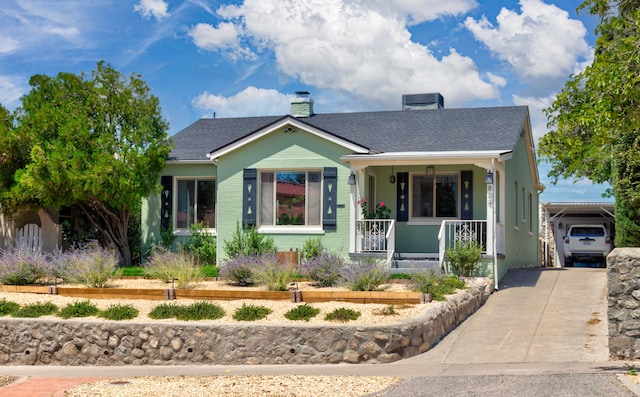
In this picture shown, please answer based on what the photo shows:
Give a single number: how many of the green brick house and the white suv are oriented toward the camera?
1

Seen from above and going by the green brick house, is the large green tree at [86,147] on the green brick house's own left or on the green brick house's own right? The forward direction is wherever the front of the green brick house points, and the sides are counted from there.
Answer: on the green brick house's own right

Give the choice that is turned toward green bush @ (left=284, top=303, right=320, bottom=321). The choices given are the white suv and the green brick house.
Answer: the green brick house

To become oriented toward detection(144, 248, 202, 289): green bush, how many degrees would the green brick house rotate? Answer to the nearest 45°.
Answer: approximately 45° to its right

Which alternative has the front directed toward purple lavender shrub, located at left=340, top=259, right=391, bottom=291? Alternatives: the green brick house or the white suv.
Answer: the green brick house

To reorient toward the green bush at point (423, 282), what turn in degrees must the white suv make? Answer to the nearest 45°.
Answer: approximately 180°

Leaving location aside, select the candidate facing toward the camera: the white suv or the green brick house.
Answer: the green brick house

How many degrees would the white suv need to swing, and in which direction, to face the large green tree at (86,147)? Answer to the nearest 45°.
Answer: approximately 135° to its left

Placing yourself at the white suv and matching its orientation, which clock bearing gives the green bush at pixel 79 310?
The green bush is roughly at 7 o'clock from the white suv.

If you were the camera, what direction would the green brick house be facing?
facing the viewer

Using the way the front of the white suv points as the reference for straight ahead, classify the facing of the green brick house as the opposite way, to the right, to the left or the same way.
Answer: the opposite way

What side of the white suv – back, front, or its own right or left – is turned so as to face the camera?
back

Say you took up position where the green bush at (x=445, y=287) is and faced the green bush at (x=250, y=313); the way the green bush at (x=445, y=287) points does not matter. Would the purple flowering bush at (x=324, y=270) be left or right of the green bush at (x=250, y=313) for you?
right

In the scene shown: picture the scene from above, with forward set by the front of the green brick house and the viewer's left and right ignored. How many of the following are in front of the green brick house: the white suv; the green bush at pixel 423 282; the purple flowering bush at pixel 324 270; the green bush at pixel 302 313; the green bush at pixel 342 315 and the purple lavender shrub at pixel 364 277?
5

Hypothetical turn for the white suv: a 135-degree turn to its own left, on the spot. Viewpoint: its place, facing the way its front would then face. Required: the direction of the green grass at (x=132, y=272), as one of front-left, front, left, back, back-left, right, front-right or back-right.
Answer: front

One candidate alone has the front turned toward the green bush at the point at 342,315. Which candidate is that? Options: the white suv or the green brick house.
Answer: the green brick house

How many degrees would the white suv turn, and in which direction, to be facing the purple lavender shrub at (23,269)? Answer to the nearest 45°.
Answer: approximately 135° to its left

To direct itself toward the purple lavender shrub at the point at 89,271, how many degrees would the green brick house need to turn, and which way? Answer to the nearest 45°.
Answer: approximately 45° to its right

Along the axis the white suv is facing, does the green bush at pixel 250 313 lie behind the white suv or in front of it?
behind

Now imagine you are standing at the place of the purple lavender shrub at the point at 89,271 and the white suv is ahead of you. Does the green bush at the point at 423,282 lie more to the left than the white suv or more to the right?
right
